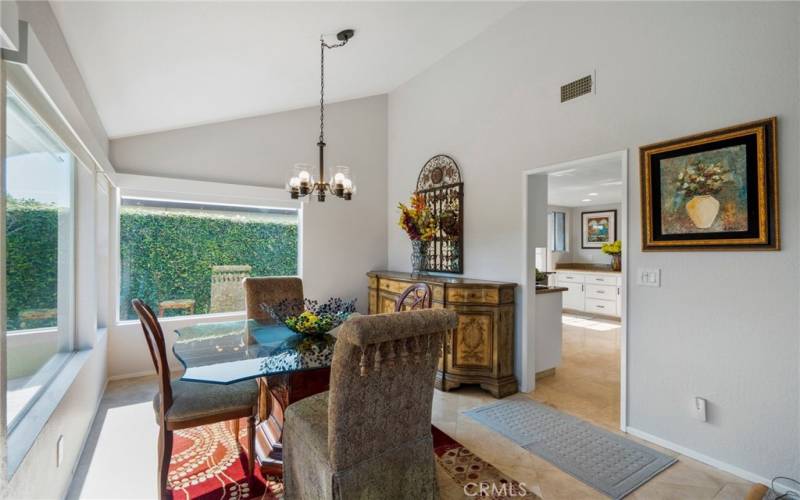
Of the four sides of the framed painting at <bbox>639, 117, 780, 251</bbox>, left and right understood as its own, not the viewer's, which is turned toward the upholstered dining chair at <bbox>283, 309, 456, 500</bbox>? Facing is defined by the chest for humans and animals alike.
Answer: front

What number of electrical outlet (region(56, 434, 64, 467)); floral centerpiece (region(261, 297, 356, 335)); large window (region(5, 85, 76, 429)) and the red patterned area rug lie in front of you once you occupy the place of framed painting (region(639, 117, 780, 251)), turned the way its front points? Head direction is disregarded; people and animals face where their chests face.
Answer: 4

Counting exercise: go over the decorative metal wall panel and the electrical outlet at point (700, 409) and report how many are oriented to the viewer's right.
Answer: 0

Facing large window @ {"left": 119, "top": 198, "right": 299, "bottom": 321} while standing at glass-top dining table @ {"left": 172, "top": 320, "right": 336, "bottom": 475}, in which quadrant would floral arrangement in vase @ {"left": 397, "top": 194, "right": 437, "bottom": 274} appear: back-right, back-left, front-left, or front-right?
front-right

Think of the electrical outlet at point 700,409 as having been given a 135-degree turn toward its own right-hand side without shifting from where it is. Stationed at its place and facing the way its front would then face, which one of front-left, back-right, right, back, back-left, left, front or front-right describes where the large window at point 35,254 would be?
back-left

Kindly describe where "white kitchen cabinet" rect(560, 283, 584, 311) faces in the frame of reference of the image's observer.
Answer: facing the viewer and to the left of the viewer

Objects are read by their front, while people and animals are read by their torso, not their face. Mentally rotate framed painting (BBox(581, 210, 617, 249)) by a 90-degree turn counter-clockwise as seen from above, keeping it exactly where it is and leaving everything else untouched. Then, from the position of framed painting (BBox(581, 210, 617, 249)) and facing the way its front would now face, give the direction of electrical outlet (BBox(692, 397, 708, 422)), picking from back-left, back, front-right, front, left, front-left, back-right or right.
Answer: front-right

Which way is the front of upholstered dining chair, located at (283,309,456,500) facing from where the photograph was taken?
facing away from the viewer and to the left of the viewer

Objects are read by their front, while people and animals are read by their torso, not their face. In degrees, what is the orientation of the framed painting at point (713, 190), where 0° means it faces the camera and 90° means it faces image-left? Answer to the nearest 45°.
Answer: approximately 45°

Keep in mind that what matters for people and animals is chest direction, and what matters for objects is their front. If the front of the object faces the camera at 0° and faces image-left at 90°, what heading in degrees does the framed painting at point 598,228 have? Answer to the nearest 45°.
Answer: approximately 45°

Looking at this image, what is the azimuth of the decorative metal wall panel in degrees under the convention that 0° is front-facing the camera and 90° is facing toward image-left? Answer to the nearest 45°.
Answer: approximately 45°

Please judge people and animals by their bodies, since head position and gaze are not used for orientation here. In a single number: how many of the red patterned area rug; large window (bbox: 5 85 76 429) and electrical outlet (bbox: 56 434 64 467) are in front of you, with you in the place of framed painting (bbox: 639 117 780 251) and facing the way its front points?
3

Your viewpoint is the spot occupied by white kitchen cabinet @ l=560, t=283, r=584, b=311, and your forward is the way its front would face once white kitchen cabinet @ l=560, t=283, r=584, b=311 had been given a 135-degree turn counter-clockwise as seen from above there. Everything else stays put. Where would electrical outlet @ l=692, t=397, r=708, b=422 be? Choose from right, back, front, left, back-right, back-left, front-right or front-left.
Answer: right

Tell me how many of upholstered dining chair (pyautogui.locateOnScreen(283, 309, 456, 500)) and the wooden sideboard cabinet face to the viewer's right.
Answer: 0

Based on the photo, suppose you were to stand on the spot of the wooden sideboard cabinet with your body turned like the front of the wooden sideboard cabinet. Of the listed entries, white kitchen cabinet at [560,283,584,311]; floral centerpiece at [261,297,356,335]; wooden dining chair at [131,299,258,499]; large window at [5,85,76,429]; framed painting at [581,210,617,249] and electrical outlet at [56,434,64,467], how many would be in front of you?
4

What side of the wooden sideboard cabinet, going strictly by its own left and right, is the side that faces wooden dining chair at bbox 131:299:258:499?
front

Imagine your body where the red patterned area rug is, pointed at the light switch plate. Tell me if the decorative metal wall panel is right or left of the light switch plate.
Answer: left

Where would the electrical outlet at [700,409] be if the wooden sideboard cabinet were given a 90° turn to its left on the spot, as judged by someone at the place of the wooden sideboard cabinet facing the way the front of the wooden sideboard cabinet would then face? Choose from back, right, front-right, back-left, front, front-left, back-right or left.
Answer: front
